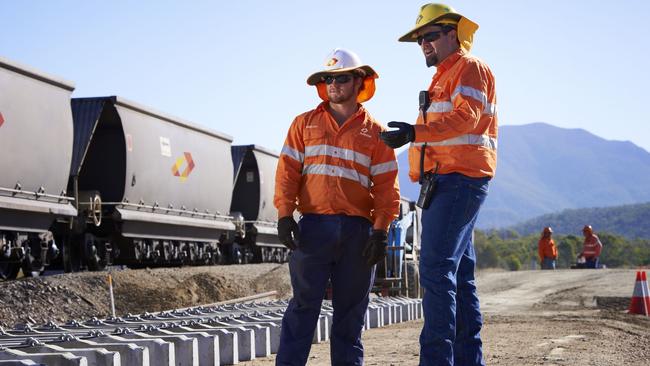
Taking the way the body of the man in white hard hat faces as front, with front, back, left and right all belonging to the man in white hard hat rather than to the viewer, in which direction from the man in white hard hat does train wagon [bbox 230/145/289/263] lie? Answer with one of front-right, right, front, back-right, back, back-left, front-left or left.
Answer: back

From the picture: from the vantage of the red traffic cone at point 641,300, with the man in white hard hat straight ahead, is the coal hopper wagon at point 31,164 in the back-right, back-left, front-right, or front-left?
front-right

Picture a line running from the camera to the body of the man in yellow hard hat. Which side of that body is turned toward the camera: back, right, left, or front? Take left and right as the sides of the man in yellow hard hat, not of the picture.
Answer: left

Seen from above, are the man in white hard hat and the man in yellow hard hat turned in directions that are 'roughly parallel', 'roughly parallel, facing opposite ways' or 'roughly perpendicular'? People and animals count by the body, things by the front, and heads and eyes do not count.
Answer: roughly perpendicular

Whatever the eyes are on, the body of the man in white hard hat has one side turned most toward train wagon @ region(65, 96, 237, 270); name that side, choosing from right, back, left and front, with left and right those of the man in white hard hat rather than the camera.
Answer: back

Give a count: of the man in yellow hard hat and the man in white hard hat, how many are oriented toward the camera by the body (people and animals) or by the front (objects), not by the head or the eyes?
1

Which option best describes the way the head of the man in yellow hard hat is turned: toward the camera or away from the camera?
toward the camera

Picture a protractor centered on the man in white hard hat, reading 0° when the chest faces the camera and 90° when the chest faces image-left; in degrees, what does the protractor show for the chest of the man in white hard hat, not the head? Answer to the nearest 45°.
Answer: approximately 0°

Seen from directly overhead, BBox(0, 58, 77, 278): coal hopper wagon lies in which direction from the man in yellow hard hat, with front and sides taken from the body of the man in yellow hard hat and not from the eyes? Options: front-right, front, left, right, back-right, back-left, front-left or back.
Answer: front-right

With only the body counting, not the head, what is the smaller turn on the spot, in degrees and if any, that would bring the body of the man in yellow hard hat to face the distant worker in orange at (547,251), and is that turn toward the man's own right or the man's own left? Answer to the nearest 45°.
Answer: approximately 90° to the man's own right
